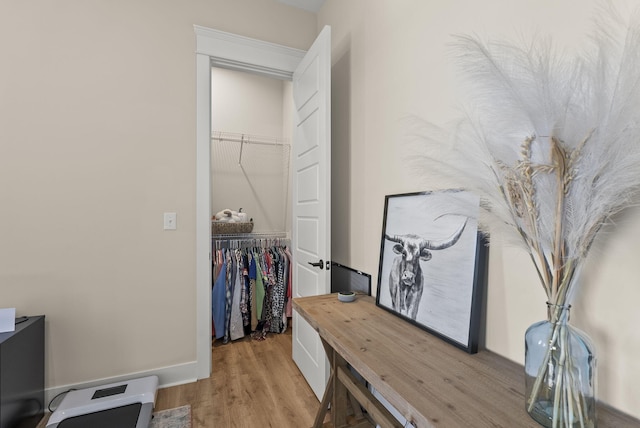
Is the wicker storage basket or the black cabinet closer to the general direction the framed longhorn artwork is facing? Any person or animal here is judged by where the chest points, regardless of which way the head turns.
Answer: the black cabinet

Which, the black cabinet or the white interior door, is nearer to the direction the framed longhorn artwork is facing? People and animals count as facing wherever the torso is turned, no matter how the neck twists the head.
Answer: the black cabinet

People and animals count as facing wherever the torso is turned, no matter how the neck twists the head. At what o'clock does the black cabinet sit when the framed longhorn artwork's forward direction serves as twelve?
The black cabinet is roughly at 1 o'clock from the framed longhorn artwork.

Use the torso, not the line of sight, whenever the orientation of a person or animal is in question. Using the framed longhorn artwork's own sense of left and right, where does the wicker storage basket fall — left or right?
on its right

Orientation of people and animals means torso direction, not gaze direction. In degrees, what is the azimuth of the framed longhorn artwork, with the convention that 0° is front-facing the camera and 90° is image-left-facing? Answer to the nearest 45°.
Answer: approximately 45°

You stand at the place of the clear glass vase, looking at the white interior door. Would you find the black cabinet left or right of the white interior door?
left

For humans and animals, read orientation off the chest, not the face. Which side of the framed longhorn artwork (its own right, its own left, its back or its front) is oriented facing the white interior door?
right
